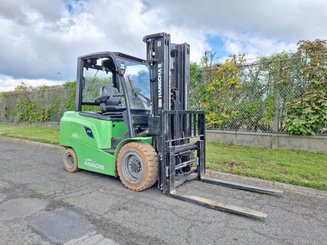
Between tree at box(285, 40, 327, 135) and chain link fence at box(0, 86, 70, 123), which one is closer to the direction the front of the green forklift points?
the tree

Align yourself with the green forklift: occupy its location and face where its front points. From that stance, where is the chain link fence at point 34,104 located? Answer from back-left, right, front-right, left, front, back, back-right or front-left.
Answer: back

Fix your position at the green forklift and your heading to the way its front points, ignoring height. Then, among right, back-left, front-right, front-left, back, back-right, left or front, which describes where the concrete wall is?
left

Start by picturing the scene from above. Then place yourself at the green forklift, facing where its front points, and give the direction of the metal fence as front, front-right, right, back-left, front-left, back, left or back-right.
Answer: left

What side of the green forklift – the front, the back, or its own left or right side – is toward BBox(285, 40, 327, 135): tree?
left
